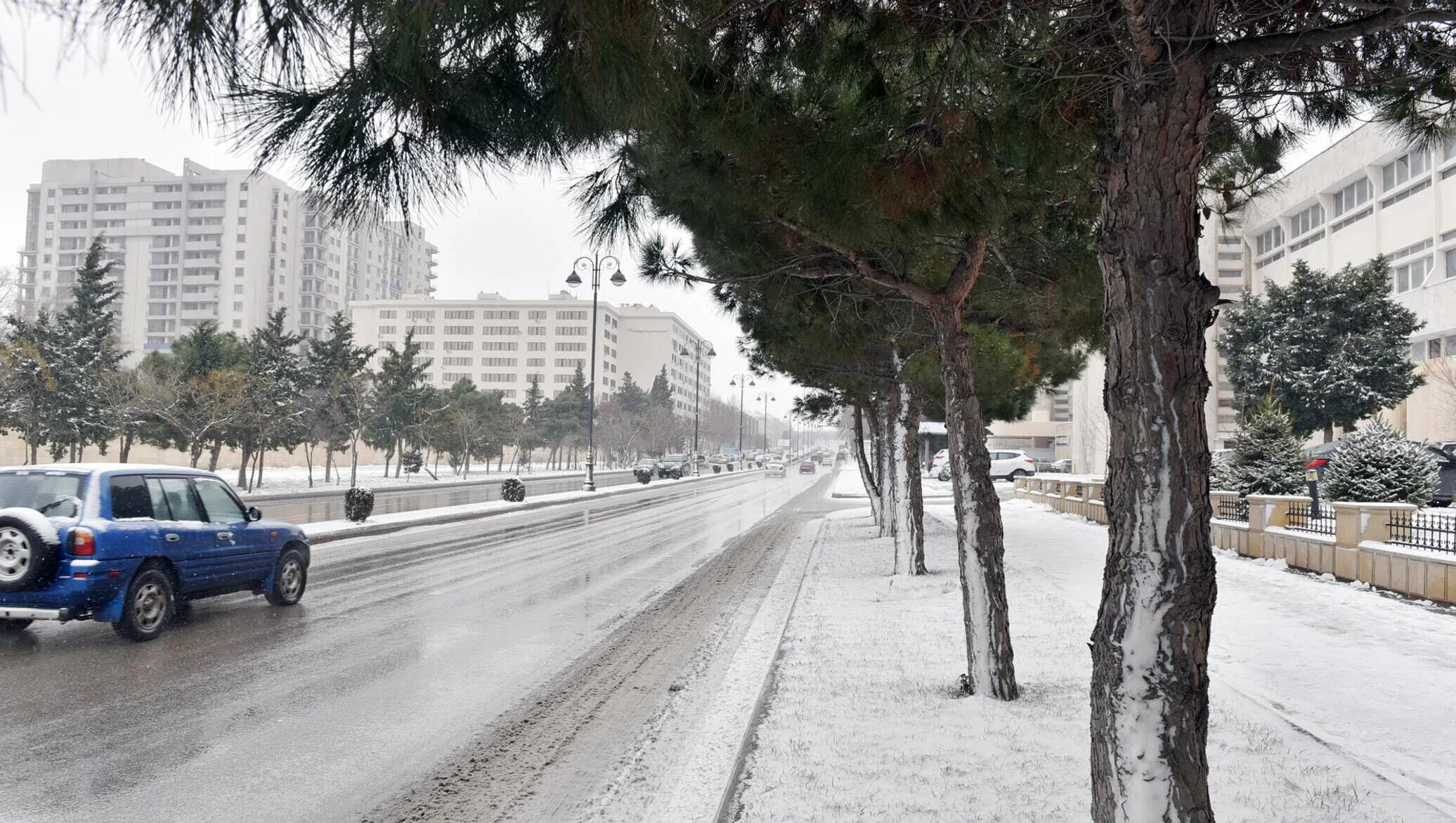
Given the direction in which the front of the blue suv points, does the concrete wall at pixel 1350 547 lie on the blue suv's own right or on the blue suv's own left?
on the blue suv's own right

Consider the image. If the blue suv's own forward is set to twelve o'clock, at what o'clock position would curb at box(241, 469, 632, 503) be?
The curb is roughly at 11 o'clock from the blue suv.

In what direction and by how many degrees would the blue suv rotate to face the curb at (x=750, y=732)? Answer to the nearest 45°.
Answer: approximately 90° to its right

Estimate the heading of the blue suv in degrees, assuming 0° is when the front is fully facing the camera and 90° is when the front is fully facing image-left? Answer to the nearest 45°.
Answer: approximately 225°

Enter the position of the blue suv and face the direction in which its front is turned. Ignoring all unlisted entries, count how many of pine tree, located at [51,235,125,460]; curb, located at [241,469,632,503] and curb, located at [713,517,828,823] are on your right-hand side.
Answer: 1

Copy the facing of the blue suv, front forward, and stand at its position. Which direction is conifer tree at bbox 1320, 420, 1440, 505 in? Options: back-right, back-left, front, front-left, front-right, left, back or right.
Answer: front-right

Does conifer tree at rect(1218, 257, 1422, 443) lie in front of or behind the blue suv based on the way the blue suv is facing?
in front

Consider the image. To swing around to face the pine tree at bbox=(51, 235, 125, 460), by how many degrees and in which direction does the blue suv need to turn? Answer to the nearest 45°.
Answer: approximately 45° to its left
